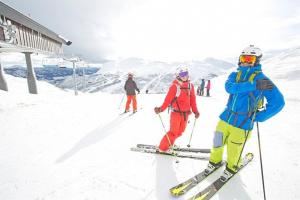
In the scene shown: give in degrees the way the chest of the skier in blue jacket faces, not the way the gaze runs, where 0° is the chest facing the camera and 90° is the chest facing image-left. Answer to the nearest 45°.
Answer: approximately 45°

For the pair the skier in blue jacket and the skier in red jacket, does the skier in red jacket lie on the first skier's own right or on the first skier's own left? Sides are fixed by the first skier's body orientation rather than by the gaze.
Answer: on the first skier's own right
